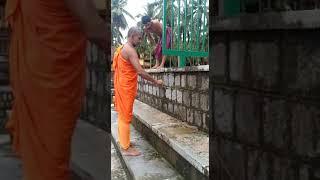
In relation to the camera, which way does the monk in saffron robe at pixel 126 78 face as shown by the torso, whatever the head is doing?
to the viewer's right

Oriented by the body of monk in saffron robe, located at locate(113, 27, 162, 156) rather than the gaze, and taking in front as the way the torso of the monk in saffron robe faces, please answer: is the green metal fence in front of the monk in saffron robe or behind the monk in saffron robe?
in front

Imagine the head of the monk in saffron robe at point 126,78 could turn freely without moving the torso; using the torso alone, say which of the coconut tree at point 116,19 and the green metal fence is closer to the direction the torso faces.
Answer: the green metal fence
